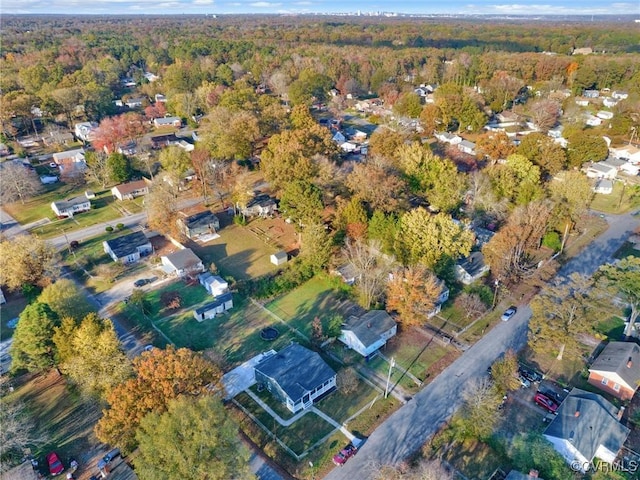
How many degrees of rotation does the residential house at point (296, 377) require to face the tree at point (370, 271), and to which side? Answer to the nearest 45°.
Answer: approximately 90° to its left

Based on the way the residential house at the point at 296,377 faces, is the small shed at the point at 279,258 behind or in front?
behind

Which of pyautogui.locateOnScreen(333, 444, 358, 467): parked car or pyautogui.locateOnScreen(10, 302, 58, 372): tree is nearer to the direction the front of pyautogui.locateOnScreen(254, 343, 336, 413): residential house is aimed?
the parked car

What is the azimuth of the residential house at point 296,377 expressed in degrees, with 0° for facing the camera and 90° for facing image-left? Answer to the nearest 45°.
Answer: approximately 315°

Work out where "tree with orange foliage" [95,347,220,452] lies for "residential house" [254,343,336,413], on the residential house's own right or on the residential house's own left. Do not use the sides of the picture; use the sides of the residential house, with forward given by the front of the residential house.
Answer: on the residential house's own right

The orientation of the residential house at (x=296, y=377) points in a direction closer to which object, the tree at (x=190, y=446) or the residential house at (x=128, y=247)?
the tree

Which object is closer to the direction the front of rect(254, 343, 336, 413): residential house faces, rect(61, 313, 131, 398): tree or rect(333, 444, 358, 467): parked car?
the parked car

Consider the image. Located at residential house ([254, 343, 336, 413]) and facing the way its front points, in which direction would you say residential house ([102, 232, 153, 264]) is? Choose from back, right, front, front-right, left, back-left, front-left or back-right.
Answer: back

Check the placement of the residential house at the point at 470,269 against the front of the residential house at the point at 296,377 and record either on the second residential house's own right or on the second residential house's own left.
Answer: on the second residential house's own left

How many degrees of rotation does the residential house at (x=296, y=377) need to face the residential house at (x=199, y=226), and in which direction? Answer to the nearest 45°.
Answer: approximately 180°

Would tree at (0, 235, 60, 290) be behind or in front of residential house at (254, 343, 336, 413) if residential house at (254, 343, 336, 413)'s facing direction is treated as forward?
behind

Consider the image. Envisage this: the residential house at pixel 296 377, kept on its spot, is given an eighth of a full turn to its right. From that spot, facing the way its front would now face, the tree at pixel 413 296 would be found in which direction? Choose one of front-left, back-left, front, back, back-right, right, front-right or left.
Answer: back-left

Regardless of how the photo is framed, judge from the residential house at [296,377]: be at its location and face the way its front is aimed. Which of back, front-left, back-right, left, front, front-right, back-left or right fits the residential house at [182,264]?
back

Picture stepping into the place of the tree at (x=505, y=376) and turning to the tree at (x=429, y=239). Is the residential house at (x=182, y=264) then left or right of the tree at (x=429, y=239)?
left

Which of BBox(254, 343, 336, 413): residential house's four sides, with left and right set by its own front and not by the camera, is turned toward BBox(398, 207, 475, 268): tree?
left
